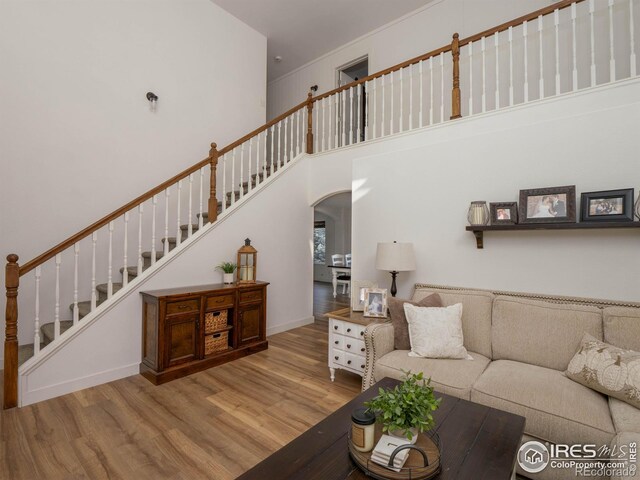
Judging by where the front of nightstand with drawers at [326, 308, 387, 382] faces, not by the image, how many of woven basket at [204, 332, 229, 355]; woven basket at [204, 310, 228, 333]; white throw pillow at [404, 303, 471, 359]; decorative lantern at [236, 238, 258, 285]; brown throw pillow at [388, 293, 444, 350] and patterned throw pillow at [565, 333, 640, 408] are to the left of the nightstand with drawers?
3

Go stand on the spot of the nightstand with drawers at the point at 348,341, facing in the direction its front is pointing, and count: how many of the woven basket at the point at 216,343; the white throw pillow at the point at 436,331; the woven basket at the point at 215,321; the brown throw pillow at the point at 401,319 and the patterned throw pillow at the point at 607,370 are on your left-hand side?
3

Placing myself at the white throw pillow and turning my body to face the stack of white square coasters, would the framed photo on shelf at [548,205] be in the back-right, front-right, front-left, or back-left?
back-left

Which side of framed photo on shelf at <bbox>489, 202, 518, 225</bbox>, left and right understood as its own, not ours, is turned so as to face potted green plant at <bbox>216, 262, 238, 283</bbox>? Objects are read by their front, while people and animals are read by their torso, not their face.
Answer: right

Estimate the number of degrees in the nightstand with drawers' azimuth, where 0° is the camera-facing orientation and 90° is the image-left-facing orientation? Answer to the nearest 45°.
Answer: approximately 45°

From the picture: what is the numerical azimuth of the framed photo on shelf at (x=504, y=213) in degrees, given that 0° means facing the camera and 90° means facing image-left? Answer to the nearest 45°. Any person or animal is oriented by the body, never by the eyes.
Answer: approximately 0°

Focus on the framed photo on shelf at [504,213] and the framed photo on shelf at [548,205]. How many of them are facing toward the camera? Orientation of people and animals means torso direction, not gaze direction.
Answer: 2

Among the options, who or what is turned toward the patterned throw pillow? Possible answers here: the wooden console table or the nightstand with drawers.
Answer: the wooden console table

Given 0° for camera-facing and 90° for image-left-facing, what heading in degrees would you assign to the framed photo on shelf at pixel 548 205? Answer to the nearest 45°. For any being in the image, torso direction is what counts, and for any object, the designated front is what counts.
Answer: approximately 0°

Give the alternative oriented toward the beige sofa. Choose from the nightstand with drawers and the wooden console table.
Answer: the wooden console table

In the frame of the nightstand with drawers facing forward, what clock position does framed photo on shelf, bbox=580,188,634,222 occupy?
The framed photo on shelf is roughly at 8 o'clock from the nightstand with drawers.
